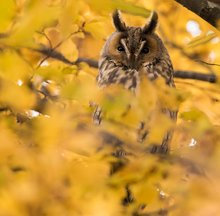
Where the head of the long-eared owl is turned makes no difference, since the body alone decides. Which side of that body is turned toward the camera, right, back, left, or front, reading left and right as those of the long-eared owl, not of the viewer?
front
